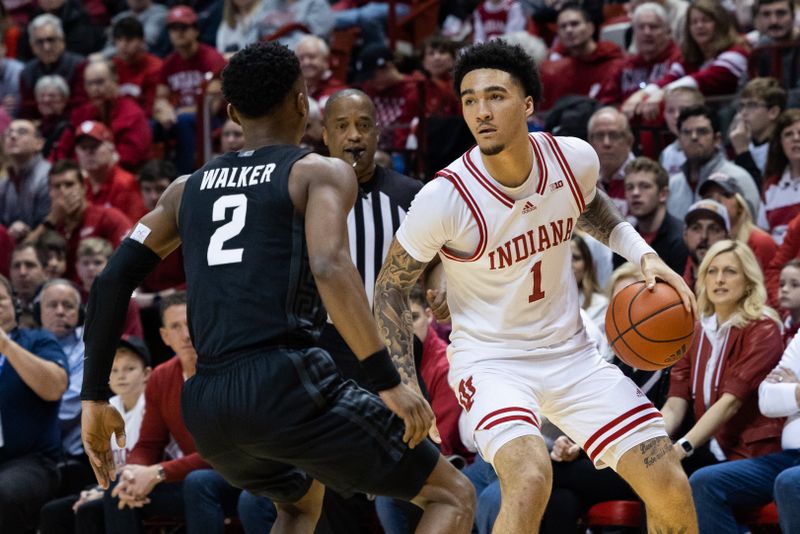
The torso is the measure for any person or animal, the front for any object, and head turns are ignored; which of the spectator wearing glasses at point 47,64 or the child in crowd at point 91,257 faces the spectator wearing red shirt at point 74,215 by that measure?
the spectator wearing glasses

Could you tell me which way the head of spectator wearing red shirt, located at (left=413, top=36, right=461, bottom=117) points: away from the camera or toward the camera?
toward the camera

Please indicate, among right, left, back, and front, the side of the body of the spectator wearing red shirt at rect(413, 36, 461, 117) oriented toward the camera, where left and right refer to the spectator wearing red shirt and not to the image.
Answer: front

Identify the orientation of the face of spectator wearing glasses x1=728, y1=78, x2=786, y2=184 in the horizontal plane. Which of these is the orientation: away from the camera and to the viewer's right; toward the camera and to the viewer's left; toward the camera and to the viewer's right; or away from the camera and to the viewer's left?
toward the camera and to the viewer's left

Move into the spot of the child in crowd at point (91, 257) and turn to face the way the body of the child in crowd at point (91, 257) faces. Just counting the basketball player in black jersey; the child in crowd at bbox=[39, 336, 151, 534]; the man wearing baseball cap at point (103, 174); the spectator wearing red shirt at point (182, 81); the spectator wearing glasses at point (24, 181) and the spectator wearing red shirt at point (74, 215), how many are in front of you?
2

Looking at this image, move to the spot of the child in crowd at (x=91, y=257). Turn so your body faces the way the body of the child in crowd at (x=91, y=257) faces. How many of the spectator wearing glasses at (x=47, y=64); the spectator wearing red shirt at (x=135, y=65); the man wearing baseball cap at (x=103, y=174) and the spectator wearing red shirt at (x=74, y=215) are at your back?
4

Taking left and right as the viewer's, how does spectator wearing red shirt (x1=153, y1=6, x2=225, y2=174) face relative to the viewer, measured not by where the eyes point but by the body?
facing the viewer

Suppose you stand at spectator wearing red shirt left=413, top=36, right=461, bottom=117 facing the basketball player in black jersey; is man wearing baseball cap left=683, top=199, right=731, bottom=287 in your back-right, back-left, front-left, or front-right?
front-left

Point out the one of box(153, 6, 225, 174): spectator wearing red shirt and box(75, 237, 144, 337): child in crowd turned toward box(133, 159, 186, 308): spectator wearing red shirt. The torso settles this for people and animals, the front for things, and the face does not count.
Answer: box(153, 6, 225, 174): spectator wearing red shirt

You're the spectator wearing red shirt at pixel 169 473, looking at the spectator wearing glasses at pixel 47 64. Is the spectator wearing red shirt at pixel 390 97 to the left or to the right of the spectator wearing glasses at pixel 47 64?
right

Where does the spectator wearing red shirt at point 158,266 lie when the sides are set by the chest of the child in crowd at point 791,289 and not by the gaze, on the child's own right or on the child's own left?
on the child's own right

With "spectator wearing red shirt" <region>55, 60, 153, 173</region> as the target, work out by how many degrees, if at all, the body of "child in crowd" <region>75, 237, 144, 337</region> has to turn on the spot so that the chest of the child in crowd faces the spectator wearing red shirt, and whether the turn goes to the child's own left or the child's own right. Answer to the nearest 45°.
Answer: approximately 180°

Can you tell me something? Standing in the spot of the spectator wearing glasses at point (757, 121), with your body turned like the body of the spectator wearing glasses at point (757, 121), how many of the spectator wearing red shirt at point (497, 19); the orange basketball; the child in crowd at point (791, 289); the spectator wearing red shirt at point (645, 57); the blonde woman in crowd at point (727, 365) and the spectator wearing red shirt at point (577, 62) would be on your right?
3

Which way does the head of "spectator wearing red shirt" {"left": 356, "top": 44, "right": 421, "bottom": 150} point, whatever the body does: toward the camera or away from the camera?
toward the camera

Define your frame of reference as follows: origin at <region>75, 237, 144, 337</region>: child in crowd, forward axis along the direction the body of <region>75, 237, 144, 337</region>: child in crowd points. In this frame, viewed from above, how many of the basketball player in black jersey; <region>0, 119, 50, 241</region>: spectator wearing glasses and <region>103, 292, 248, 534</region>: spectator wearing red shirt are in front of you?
2

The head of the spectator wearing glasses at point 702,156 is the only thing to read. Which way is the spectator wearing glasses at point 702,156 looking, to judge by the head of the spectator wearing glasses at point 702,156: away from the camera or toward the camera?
toward the camera

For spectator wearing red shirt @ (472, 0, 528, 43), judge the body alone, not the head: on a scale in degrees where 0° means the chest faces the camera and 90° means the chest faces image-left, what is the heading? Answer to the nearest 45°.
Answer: approximately 0°

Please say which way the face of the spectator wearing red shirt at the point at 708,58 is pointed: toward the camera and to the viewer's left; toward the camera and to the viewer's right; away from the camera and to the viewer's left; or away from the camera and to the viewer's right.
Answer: toward the camera and to the viewer's left

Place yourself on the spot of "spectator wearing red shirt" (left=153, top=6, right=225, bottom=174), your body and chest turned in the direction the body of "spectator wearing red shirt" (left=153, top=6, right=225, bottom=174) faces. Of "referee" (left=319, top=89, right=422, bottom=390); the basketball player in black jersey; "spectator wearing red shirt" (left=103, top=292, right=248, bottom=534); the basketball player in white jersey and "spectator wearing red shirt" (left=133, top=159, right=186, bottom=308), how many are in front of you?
5

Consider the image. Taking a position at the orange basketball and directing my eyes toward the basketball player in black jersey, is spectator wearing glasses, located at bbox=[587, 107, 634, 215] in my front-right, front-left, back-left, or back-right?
back-right
